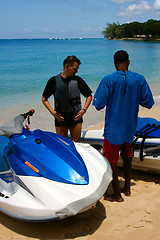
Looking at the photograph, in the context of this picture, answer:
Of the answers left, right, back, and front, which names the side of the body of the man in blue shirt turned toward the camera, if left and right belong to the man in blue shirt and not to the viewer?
back

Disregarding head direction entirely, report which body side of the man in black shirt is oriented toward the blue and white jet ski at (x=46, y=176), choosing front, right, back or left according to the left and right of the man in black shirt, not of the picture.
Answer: front

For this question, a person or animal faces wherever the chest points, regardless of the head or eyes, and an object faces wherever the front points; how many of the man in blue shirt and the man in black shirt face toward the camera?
1

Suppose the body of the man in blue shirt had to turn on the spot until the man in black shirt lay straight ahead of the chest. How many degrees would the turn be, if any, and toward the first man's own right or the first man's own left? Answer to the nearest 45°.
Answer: approximately 45° to the first man's own left

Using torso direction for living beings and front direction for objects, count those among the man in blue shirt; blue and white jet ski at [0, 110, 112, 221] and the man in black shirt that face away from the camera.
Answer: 1

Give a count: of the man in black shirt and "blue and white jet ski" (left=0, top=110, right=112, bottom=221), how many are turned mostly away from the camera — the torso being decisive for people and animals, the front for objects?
0

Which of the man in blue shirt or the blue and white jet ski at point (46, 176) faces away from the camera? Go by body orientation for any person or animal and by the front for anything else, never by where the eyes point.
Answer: the man in blue shirt

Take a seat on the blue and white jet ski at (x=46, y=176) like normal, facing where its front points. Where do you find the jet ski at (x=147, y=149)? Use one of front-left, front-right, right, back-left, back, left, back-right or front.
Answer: left

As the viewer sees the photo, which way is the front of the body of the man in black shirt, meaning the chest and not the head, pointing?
toward the camera

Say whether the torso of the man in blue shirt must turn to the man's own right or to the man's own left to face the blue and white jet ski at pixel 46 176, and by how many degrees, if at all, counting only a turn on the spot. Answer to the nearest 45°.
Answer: approximately 135° to the man's own left

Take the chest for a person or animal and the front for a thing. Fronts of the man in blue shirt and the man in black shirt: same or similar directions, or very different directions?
very different directions

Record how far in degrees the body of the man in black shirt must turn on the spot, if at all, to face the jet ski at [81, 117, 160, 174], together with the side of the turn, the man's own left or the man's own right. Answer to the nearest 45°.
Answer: approximately 90° to the man's own left
